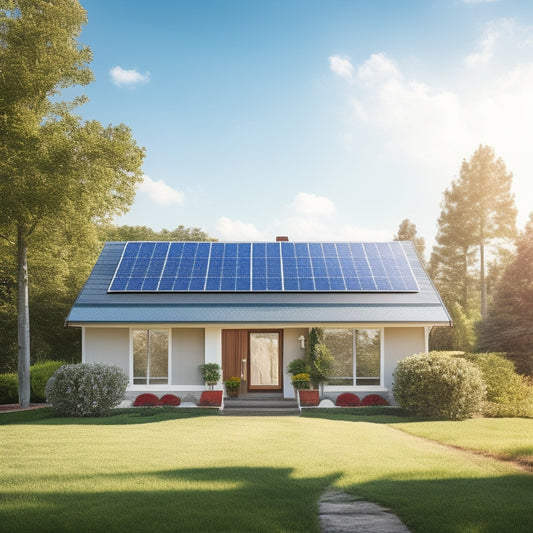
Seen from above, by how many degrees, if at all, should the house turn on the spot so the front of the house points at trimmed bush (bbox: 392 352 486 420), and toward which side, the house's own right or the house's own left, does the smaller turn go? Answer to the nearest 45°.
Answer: approximately 45° to the house's own left

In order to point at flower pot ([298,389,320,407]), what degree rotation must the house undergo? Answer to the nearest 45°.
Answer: approximately 45° to its left

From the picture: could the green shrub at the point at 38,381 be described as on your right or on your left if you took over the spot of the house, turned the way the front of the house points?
on your right

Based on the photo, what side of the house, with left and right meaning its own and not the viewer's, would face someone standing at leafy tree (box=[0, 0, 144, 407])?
right

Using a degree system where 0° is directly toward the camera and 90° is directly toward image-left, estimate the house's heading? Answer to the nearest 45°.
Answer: approximately 0°

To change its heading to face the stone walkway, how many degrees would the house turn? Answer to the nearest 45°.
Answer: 0° — it already faces it

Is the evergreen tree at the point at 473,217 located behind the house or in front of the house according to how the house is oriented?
behind
